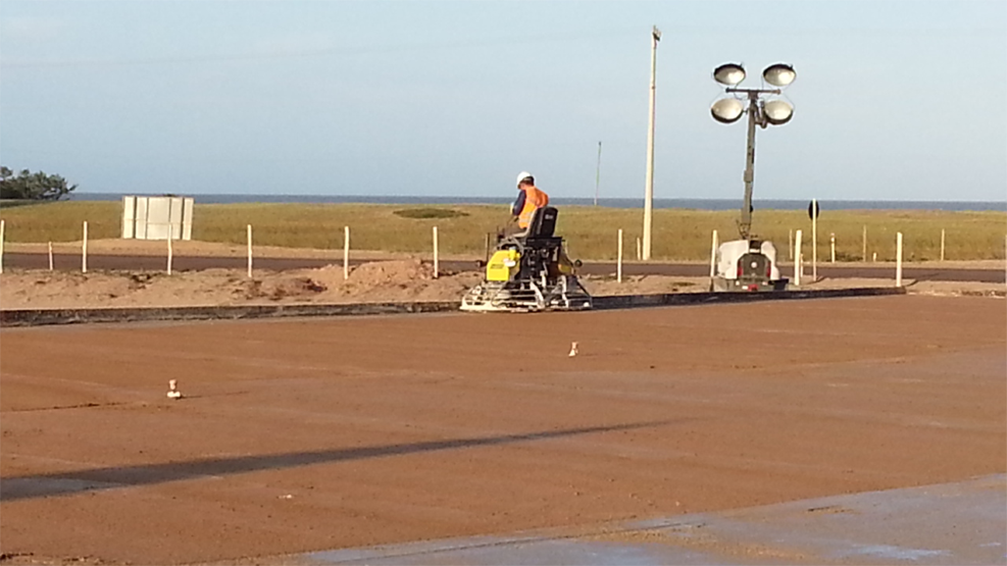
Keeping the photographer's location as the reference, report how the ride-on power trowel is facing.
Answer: facing away from the viewer and to the left of the viewer

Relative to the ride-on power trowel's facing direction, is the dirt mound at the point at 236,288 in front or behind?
in front

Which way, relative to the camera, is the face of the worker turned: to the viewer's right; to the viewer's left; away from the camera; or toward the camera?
to the viewer's left

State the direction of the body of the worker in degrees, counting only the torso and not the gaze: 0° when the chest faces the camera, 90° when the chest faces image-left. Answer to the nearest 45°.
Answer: approximately 135°
